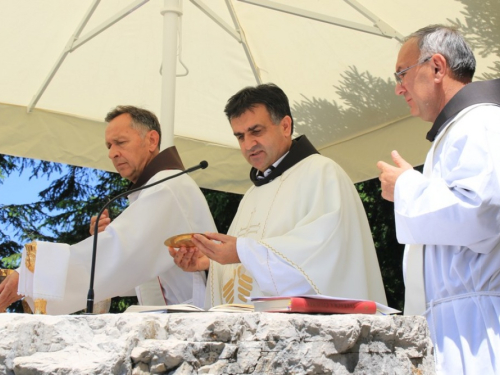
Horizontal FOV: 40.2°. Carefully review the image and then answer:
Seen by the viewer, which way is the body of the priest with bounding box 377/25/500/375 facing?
to the viewer's left

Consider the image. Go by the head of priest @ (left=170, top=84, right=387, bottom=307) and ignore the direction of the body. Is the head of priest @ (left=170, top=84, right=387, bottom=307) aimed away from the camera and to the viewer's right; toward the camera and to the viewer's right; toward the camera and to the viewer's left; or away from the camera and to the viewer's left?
toward the camera and to the viewer's left

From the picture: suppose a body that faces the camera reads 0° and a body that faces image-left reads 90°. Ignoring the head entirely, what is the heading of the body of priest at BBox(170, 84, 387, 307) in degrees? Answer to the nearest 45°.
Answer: approximately 45°

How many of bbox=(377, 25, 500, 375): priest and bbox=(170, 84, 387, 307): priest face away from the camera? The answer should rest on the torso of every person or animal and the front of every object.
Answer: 0

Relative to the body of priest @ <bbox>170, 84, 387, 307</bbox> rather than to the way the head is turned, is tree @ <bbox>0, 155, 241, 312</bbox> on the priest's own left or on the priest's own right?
on the priest's own right

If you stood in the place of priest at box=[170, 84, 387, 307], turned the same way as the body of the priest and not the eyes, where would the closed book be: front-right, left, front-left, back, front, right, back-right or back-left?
front-left

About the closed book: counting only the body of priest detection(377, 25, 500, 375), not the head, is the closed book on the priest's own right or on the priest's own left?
on the priest's own left

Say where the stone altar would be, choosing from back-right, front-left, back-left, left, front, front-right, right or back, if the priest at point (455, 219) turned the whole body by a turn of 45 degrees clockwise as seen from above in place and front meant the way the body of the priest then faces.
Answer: left

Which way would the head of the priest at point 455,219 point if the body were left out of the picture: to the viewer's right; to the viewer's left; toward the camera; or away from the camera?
to the viewer's left

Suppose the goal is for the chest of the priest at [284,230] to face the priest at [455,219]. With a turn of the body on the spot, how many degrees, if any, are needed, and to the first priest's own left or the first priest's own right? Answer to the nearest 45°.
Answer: approximately 90° to the first priest's own left

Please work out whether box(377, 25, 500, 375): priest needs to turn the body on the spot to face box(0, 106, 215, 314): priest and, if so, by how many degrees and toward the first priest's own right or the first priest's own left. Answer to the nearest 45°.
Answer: approximately 45° to the first priest's own right

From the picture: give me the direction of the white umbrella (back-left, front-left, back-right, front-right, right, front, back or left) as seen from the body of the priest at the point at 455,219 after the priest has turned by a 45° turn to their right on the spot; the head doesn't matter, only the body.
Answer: front
